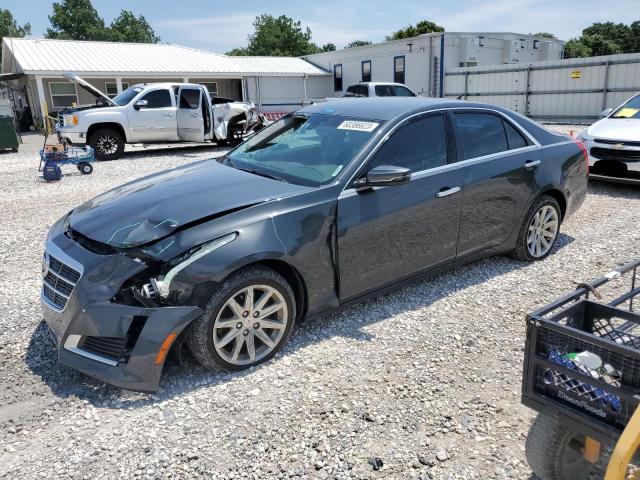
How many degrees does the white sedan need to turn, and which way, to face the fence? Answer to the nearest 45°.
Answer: approximately 135° to its right

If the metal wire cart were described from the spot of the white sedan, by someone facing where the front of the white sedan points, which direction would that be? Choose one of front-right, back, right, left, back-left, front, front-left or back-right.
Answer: front-left

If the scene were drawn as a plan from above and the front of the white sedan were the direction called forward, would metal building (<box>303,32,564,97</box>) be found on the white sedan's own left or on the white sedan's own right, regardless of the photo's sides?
on the white sedan's own right

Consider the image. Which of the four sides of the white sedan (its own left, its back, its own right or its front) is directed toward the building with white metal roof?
right

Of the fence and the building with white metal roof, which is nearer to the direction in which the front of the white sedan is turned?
the building with white metal roof

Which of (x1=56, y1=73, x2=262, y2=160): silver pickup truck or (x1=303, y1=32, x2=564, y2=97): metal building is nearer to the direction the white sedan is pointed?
the silver pickup truck

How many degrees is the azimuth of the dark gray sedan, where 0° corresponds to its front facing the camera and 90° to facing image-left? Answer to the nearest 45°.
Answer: approximately 45°

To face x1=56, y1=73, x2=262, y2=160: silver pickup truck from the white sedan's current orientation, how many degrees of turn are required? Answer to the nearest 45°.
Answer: approximately 45° to its right

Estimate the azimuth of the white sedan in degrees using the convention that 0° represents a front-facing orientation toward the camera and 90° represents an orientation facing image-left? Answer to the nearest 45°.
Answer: approximately 45°

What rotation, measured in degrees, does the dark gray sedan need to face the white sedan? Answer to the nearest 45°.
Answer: approximately 180°
